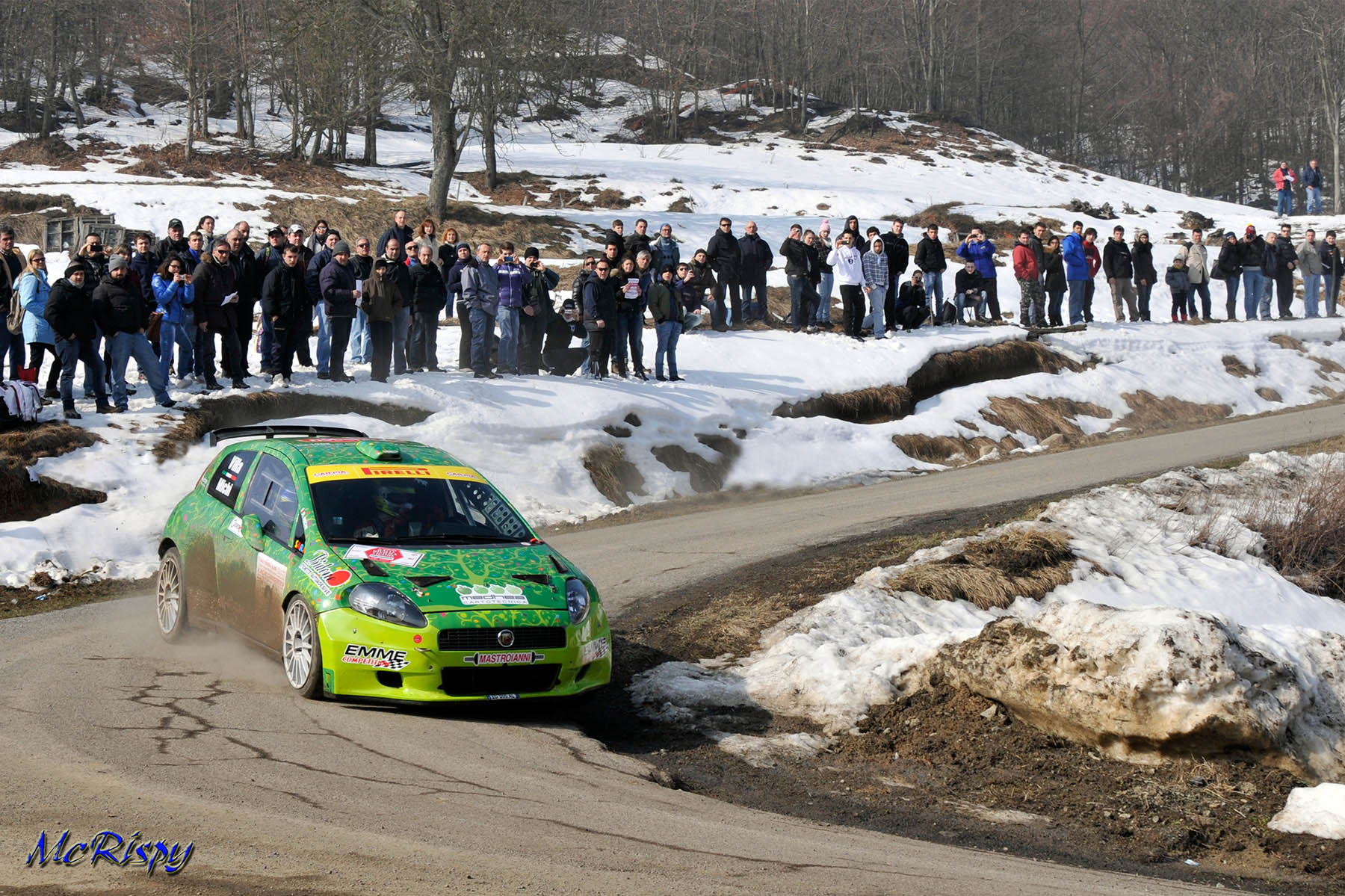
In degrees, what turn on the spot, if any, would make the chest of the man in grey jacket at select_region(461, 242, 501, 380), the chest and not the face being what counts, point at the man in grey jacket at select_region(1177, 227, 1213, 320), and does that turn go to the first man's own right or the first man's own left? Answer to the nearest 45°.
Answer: approximately 90° to the first man's own left

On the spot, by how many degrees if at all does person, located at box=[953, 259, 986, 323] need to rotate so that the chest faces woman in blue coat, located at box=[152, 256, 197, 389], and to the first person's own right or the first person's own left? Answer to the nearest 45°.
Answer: approximately 45° to the first person's own right

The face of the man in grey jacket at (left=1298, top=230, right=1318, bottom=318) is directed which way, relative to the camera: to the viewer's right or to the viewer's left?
to the viewer's left

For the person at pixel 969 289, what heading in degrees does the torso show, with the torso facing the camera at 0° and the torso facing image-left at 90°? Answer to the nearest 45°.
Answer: approximately 0°

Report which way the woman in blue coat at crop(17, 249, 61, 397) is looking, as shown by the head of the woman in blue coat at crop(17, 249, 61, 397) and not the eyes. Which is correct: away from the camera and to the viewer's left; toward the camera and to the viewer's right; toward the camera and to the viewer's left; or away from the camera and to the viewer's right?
toward the camera and to the viewer's right

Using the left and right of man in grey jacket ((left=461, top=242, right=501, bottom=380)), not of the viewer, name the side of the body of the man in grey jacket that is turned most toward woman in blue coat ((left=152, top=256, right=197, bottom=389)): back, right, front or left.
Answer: right

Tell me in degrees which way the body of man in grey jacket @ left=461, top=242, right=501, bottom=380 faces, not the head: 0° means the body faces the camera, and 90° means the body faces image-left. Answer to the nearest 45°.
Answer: approximately 315°

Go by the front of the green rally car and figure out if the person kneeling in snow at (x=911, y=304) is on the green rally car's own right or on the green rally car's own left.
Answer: on the green rally car's own left
